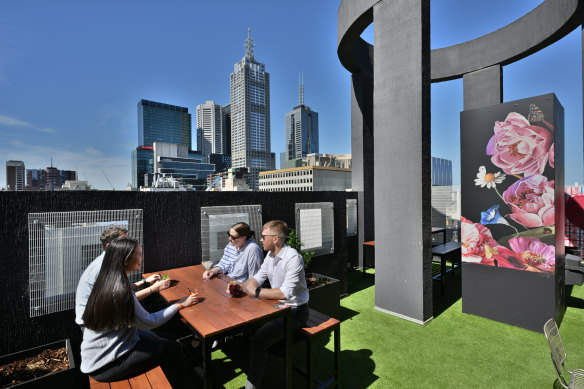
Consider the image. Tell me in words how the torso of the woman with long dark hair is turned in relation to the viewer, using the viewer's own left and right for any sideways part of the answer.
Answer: facing away from the viewer and to the right of the viewer

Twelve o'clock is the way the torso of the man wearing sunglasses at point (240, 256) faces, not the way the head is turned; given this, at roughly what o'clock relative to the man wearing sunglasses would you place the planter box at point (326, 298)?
The planter box is roughly at 7 o'clock from the man wearing sunglasses.

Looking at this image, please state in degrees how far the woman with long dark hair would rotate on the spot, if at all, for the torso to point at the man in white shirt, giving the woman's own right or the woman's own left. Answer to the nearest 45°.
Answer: approximately 45° to the woman's own right

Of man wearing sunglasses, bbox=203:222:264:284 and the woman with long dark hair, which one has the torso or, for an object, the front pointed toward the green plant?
the woman with long dark hair

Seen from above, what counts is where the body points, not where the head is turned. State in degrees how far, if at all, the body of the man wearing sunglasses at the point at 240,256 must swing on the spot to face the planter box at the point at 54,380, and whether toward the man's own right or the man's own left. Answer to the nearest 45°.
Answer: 0° — they already face it

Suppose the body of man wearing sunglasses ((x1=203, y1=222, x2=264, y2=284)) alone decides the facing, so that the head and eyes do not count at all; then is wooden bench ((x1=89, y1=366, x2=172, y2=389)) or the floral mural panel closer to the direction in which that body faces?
the wooden bench

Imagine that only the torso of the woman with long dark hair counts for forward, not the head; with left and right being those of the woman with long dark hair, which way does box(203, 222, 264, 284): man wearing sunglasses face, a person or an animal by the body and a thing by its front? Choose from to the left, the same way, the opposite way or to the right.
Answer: the opposite way

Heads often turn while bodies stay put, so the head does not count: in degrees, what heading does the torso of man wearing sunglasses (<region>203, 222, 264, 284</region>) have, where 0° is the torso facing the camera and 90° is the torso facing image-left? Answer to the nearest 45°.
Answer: approximately 45°

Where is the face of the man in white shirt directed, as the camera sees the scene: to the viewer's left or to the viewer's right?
to the viewer's left

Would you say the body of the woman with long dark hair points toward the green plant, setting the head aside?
yes

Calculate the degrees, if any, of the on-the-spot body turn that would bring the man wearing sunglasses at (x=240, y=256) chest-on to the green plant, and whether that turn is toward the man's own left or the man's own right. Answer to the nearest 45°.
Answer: approximately 180°
